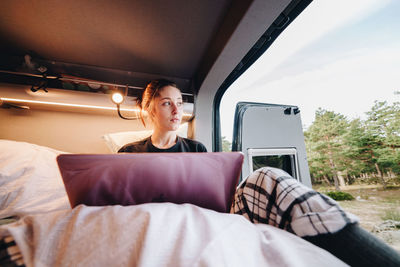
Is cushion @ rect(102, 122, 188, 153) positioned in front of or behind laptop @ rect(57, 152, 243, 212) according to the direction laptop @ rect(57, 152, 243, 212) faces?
in front

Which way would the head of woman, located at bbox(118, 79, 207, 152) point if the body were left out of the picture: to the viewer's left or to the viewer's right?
to the viewer's right

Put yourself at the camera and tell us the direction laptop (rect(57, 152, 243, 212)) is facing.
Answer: facing away from the viewer

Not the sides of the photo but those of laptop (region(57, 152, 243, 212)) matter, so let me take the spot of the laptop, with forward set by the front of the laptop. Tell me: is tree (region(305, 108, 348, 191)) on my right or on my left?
on my right

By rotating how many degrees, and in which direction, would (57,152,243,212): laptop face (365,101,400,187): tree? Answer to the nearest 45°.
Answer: approximately 90° to its right

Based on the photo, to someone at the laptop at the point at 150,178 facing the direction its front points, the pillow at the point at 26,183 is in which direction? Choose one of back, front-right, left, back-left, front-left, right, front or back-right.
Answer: front-left
